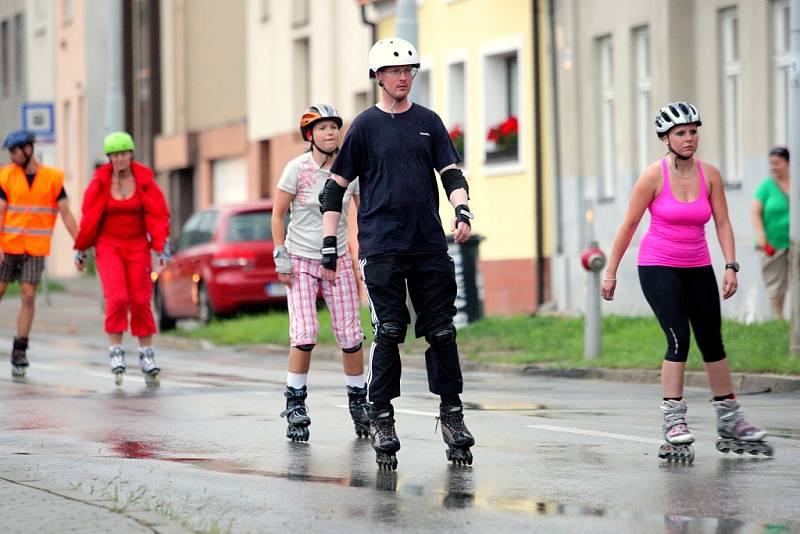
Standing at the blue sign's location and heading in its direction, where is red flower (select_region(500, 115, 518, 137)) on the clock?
The red flower is roughly at 10 o'clock from the blue sign.

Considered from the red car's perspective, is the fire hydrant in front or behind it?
behind

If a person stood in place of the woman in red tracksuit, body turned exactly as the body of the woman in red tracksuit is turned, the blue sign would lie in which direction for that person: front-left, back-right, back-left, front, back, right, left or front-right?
back

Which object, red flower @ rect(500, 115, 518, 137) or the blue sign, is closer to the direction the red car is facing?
the blue sign

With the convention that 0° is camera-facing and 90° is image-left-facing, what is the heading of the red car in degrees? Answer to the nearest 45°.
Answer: approximately 135°

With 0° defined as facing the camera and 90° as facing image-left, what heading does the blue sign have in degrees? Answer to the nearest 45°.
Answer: approximately 0°

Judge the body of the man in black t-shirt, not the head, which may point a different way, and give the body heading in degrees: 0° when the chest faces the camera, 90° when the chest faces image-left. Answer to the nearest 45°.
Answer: approximately 0°

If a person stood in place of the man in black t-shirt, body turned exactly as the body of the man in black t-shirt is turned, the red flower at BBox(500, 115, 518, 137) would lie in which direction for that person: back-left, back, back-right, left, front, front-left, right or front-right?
back
